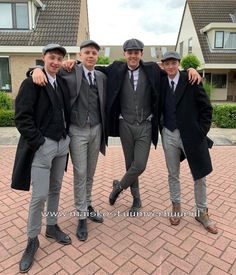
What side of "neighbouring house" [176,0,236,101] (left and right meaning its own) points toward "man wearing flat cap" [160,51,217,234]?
front

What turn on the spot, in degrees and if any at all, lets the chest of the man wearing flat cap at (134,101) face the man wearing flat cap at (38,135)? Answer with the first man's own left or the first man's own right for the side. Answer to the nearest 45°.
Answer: approximately 45° to the first man's own right

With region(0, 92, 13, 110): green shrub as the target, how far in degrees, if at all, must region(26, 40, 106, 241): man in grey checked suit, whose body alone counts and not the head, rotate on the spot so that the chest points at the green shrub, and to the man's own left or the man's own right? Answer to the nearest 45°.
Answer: approximately 180°

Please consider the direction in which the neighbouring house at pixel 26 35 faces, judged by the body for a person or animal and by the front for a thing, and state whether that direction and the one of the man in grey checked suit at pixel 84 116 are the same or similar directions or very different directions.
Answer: same or similar directions

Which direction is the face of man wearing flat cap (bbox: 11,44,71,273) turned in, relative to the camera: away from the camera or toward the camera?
toward the camera

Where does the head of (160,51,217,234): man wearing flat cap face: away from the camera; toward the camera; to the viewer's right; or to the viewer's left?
toward the camera

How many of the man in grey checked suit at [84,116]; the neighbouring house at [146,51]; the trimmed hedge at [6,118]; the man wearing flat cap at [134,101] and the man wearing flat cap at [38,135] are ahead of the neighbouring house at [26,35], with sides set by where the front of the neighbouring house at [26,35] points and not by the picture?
4

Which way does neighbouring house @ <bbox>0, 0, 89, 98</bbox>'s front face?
toward the camera

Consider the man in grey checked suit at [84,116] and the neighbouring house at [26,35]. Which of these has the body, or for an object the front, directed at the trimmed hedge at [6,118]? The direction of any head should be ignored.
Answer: the neighbouring house

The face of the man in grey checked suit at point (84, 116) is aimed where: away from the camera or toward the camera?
toward the camera

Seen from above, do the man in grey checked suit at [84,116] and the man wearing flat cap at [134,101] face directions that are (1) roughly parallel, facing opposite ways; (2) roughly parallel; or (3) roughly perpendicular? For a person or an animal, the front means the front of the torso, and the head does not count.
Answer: roughly parallel

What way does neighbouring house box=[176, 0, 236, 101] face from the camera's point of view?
toward the camera

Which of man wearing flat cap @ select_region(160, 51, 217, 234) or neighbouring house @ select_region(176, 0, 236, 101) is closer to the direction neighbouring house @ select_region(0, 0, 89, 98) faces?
the man wearing flat cap

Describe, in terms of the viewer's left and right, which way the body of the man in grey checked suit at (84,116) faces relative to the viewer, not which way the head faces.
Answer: facing the viewer

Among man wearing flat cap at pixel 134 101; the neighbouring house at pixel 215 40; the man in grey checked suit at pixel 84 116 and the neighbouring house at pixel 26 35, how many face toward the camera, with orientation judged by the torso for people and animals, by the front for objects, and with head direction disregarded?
4

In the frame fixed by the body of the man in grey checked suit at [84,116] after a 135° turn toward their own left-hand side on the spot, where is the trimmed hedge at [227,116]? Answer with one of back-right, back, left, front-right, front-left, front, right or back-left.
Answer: front

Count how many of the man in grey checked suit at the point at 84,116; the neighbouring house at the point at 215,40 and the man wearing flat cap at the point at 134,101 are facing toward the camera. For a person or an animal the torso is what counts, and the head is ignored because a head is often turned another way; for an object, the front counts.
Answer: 3

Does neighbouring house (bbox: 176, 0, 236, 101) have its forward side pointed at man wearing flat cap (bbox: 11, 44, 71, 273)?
yes

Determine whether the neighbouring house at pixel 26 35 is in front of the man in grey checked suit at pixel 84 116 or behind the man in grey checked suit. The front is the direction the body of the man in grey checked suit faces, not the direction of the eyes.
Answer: behind

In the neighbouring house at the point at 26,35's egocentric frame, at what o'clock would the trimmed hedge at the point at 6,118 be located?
The trimmed hedge is roughly at 12 o'clock from the neighbouring house.
